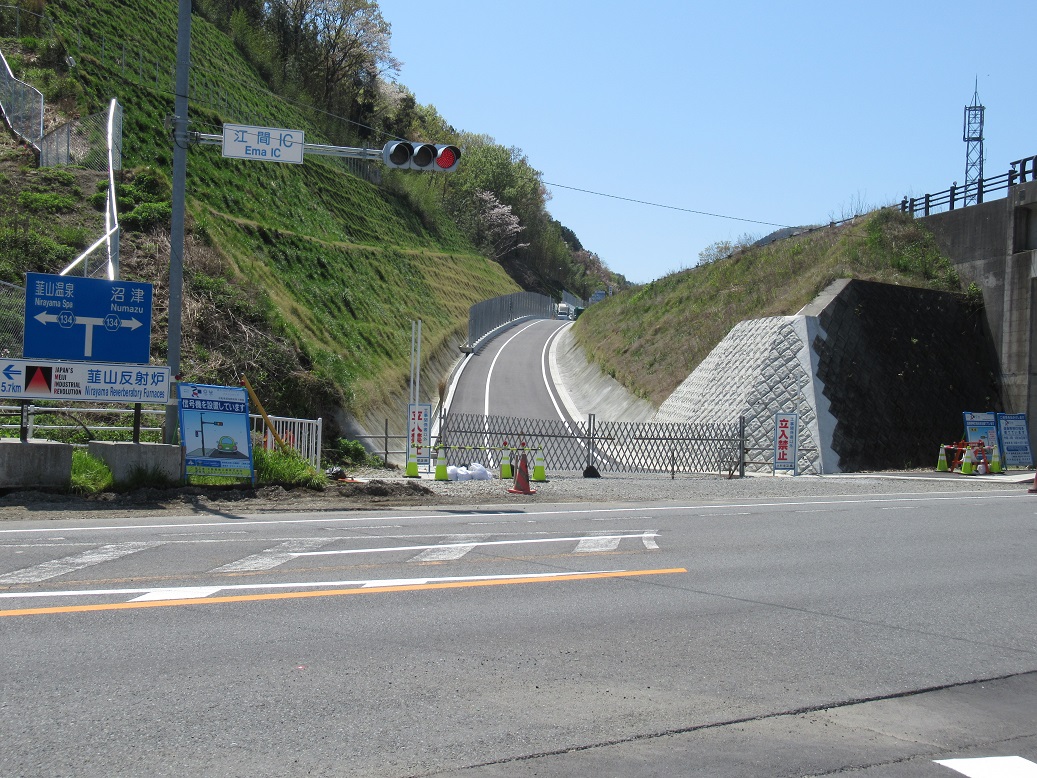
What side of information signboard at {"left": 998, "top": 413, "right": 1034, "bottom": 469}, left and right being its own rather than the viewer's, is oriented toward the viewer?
front

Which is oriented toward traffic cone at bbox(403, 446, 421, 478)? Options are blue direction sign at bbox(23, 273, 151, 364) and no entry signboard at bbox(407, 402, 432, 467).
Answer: the no entry signboard

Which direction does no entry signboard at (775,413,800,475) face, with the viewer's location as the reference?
facing the viewer

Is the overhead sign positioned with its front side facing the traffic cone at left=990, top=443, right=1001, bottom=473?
no

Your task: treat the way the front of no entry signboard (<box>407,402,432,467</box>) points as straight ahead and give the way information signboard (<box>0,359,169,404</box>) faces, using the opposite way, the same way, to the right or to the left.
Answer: the same way

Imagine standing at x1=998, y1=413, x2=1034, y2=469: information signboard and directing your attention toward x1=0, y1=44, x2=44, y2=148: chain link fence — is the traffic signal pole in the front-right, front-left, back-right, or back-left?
front-left

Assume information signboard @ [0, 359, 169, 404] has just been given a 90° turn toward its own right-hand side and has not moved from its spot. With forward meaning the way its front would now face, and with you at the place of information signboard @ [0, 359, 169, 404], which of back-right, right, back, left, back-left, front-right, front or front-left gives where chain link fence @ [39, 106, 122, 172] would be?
right

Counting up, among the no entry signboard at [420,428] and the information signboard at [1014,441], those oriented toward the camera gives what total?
2

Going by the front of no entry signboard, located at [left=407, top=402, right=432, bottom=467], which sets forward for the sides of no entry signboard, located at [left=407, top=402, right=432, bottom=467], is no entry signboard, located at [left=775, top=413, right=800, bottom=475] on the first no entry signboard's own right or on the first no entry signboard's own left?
on the first no entry signboard's own left

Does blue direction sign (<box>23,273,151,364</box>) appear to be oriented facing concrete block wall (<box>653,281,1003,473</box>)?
no

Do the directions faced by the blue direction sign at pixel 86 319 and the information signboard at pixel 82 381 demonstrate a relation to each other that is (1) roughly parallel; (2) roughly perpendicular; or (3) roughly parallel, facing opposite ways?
roughly parallel

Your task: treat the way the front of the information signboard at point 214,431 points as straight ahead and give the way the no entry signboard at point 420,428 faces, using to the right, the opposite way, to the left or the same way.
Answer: the same way

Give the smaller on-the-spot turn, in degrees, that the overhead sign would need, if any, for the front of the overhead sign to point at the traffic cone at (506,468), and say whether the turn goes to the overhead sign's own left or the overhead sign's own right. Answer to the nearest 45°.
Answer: approximately 135° to the overhead sign's own left

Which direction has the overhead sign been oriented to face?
toward the camera

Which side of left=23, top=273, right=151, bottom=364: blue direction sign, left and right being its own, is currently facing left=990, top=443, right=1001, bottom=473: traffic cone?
left

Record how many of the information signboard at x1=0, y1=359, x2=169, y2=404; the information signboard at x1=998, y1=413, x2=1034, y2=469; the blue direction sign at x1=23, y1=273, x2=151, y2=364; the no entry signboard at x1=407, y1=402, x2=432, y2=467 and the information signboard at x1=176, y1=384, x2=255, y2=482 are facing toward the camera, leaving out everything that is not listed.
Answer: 5

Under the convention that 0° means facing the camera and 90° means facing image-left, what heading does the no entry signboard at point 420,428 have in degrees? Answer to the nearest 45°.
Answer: approximately 0°

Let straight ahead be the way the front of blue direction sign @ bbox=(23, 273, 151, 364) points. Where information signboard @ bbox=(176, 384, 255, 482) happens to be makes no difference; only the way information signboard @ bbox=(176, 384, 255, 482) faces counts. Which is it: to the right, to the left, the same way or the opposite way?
the same way
